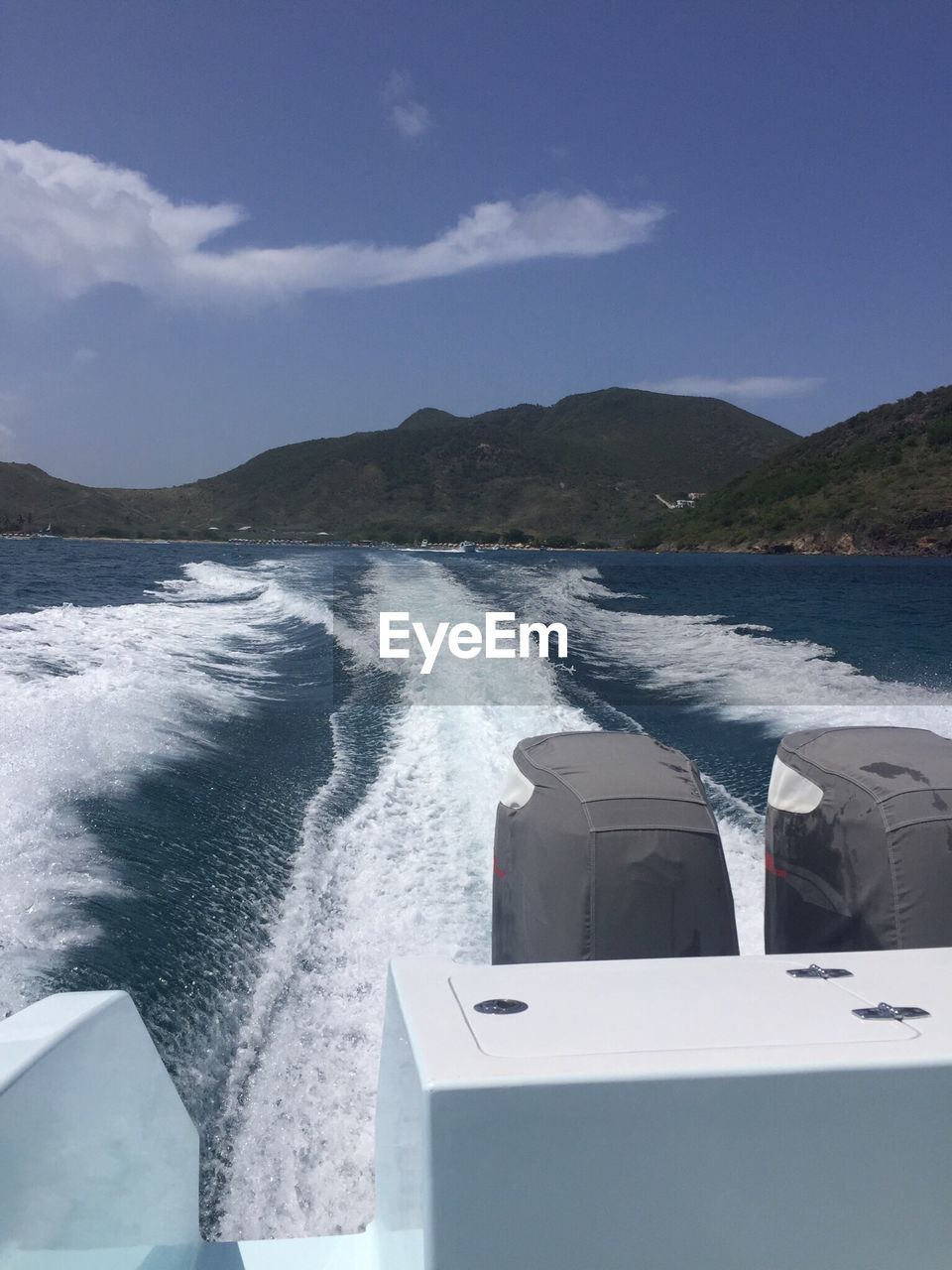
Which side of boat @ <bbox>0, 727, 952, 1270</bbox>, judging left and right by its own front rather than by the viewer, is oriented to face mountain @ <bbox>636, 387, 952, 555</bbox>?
back

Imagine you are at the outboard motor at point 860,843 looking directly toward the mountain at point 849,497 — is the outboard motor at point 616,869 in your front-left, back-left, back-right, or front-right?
back-left

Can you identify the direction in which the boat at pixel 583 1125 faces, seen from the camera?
facing the viewer
